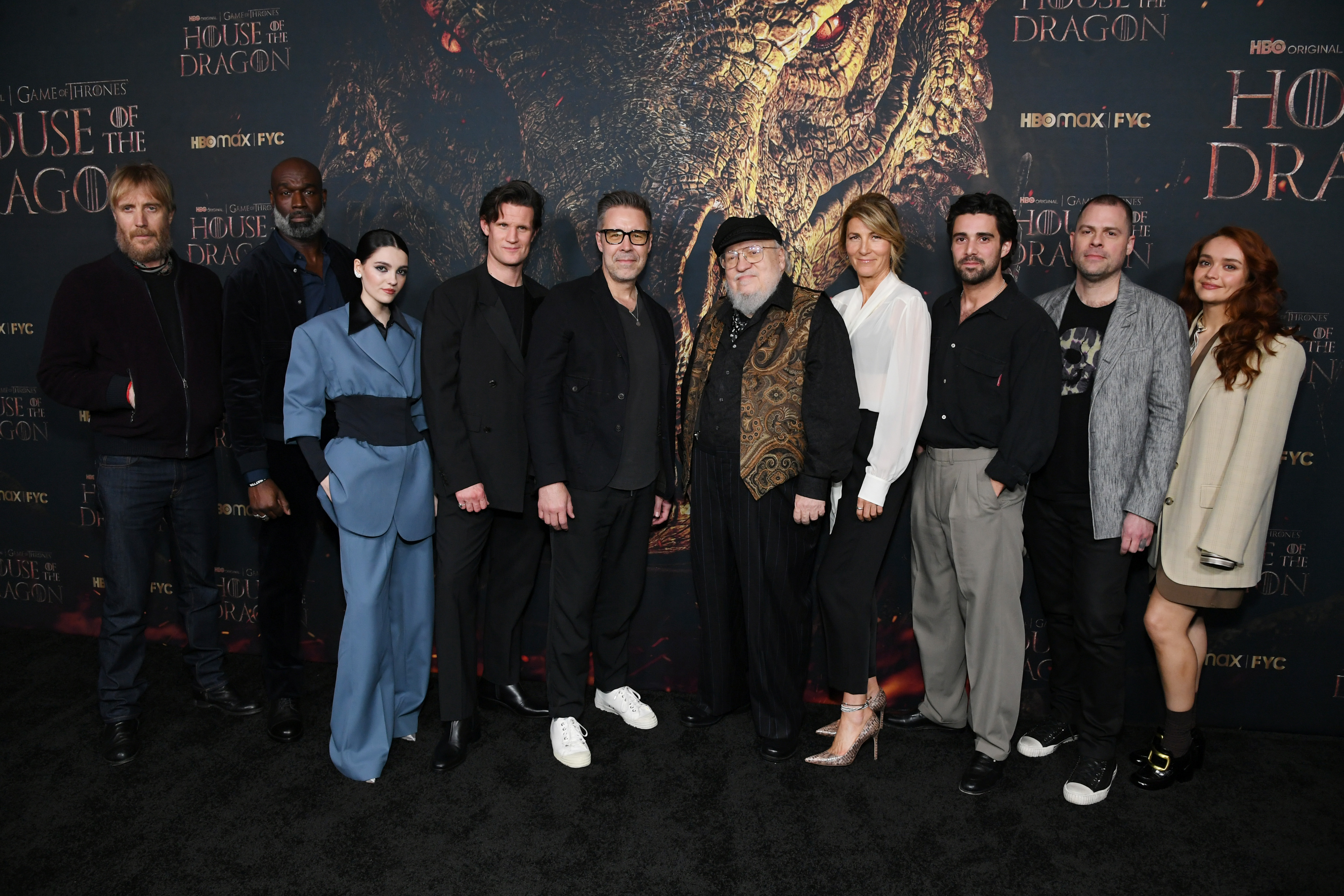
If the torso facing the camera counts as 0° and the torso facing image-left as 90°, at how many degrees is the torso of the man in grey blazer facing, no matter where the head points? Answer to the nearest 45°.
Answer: approximately 45°

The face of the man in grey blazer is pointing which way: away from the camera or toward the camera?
toward the camera

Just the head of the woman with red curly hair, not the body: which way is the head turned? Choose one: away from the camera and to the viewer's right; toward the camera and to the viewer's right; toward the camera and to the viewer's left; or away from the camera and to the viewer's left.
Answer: toward the camera and to the viewer's left

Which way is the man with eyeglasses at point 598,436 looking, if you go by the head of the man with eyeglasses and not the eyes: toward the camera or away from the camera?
toward the camera

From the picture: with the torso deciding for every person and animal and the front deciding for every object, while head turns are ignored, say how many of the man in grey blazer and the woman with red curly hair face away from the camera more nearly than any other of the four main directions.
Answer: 0

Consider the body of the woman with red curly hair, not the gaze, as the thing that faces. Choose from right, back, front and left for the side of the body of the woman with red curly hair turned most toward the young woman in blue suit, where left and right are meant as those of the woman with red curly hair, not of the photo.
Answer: front

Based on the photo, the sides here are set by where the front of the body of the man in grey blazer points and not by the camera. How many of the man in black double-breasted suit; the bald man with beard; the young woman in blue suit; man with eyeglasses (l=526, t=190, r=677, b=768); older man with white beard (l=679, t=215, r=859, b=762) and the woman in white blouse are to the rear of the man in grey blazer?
0

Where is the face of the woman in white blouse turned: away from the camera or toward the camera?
toward the camera

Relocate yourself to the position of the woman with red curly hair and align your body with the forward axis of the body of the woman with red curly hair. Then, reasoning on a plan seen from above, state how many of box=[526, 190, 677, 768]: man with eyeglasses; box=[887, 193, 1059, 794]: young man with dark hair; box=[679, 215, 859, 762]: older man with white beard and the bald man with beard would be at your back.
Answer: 0

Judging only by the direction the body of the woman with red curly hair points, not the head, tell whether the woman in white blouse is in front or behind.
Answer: in front

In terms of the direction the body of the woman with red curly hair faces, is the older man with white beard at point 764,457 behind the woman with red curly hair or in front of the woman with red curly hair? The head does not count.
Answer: in front

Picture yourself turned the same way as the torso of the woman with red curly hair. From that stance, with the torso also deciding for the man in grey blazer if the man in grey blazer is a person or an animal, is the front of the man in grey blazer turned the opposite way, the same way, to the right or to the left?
the same way

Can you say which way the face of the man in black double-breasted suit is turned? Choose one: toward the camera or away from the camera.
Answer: toward the camera
